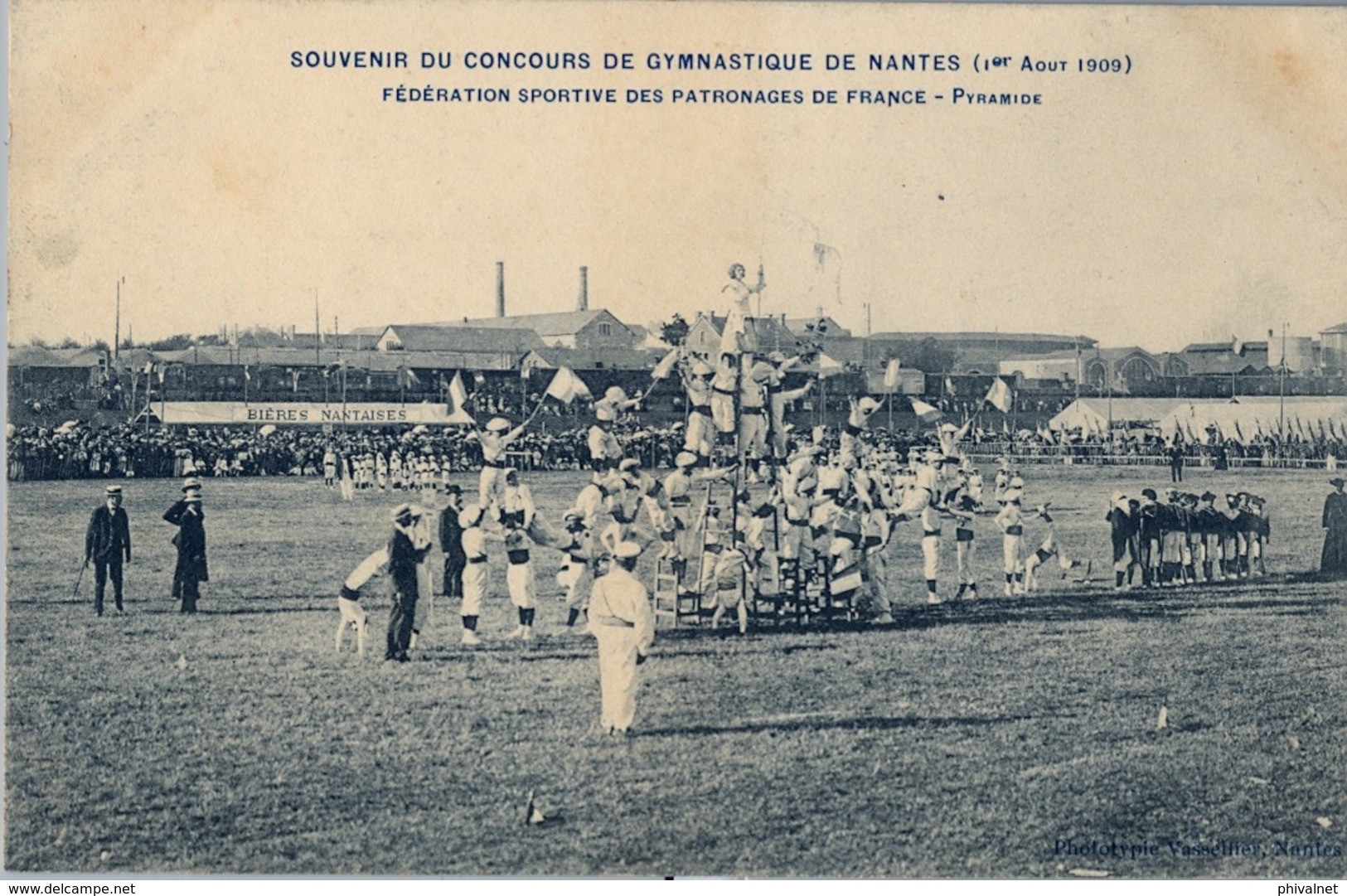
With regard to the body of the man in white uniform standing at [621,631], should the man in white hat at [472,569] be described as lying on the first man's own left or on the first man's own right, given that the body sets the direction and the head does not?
on the first man's own left

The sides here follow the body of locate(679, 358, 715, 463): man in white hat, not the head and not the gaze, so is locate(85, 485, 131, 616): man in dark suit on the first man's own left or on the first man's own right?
on the first man's own right

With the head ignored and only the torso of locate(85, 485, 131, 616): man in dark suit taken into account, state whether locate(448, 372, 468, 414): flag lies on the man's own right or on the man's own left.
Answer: on the man's own left

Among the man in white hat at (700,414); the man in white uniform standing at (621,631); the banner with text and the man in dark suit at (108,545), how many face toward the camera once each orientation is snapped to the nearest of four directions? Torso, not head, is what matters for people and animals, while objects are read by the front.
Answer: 3

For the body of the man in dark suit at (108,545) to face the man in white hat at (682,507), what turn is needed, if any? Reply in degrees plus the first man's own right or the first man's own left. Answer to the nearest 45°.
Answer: approximately 90° to the first man's own left

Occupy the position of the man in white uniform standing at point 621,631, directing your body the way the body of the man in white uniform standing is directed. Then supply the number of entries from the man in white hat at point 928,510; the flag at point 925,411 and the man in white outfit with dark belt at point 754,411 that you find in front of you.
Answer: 3

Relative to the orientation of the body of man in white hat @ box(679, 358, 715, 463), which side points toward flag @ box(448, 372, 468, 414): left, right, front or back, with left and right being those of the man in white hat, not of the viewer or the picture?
right

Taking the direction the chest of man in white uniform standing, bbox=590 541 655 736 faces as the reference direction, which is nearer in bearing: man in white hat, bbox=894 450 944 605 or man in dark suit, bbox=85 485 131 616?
the man in white hat
